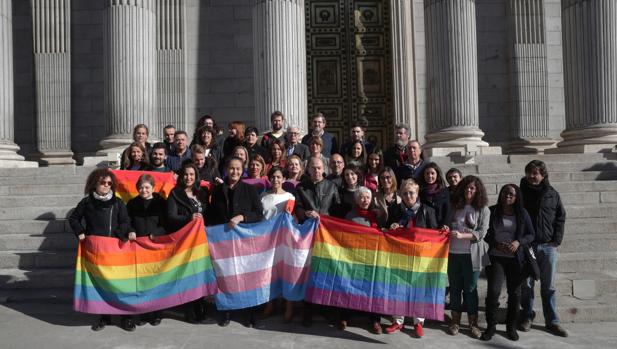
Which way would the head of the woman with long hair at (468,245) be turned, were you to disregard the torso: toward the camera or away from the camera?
toward the camera

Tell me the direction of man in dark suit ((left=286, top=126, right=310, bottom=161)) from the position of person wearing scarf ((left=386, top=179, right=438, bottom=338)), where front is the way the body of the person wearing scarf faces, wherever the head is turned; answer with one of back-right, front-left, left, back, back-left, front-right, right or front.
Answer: back-right

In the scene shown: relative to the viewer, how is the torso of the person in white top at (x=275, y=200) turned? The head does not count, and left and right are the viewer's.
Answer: facing the viewer

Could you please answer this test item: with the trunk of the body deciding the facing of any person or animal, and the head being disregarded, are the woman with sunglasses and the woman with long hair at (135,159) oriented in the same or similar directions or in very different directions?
same or similar directions

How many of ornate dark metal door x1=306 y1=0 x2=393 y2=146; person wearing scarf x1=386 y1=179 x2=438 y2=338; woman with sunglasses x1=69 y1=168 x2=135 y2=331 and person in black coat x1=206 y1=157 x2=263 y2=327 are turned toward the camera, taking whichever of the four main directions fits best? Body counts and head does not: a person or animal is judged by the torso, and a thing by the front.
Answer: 4

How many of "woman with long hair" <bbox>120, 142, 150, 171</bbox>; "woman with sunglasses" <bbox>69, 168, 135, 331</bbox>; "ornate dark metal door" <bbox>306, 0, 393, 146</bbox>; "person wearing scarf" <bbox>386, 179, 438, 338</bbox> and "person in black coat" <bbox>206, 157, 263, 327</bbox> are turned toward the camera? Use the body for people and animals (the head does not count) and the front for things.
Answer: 5

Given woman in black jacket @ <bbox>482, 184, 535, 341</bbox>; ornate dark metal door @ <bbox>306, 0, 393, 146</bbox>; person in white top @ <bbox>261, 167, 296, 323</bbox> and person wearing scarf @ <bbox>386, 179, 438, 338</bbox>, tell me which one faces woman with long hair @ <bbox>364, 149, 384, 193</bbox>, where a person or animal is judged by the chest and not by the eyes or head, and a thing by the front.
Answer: the ornate dark metal door

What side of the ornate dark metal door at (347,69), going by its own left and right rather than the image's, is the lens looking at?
front

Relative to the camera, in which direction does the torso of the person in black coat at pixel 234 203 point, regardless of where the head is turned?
toward the camera

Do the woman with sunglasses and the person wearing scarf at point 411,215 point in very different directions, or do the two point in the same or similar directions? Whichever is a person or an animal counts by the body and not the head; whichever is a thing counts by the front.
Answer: same or similar directions

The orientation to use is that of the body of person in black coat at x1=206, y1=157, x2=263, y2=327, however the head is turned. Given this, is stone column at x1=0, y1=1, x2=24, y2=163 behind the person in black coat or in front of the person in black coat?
behind

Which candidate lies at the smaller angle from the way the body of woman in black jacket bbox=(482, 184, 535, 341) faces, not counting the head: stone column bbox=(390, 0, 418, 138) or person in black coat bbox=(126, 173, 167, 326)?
the person in black coat

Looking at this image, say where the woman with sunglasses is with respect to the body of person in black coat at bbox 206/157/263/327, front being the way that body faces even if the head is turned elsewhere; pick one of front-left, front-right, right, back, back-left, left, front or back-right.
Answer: right

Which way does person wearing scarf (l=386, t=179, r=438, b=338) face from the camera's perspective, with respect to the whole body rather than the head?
toward the camera

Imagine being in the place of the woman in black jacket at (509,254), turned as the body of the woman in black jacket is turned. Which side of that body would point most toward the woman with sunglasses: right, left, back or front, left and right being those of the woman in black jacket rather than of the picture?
right

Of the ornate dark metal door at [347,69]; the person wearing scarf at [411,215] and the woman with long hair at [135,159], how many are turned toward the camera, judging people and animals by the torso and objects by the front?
3
